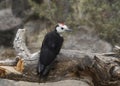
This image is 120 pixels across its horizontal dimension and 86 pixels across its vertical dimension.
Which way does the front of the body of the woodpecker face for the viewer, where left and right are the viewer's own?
facing away from the viewer and to the right of the viewer
